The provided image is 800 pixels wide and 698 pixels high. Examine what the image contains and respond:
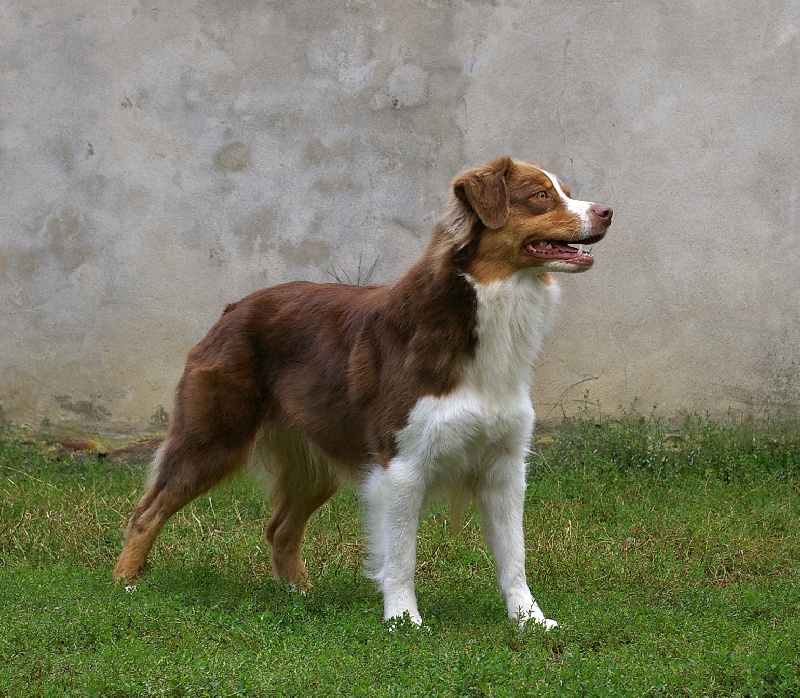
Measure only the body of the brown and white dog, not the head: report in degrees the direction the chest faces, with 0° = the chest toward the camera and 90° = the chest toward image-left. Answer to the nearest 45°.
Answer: approximately 315°

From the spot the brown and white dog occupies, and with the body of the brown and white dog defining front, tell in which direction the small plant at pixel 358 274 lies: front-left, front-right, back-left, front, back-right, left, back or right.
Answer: back-left
